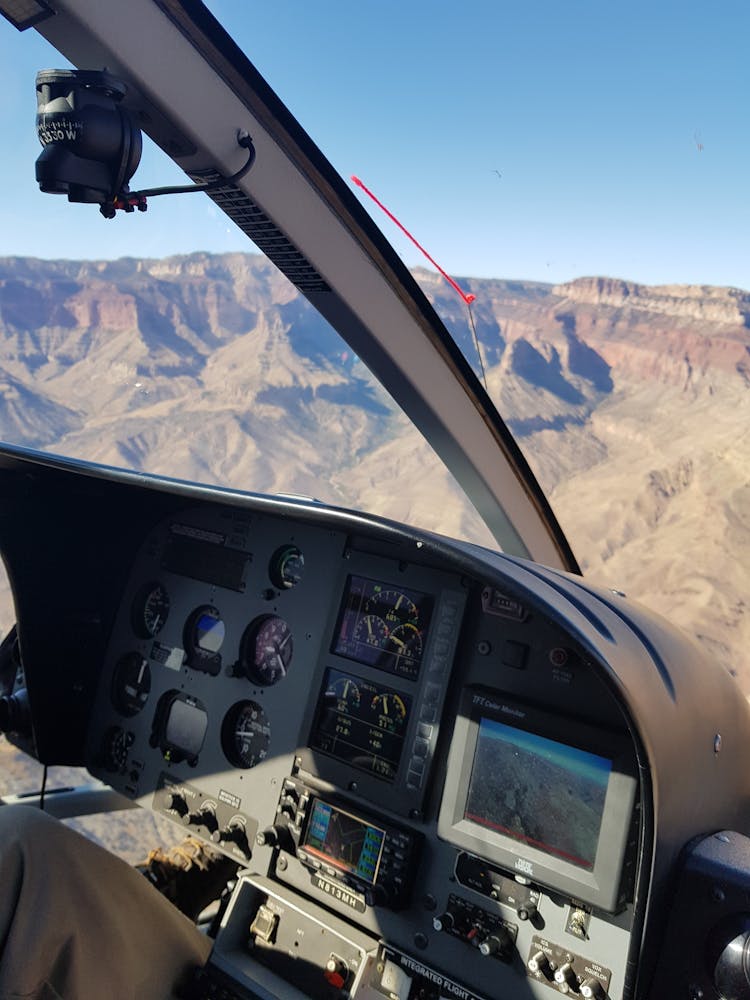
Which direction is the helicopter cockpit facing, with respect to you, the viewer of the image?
facing away from the viewer and to the right of the viewer
